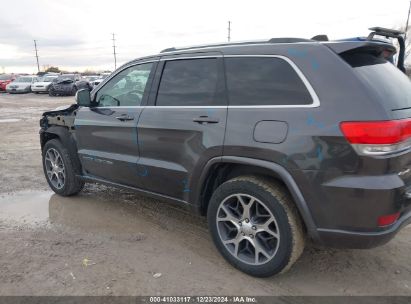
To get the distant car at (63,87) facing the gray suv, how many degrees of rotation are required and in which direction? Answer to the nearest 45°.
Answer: approximately 45° to its left

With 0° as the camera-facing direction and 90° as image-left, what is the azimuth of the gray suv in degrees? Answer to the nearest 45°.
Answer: approximately 135°

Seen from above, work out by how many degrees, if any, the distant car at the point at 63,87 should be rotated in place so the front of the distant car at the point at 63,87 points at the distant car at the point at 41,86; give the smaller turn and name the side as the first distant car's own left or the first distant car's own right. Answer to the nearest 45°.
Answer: approximately 90° to the first distant car's own right

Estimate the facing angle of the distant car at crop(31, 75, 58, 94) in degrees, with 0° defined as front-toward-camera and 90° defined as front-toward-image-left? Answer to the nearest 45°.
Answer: approximately 45°

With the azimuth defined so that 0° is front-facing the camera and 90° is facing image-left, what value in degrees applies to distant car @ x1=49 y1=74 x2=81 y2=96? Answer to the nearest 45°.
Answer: approximately 45°

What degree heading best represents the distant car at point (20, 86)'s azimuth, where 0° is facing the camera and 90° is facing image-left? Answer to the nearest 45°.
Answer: approximately 45°

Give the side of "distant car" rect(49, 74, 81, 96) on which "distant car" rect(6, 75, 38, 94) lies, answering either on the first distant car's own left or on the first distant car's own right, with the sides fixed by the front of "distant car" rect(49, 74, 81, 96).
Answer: on the first distant car's own right

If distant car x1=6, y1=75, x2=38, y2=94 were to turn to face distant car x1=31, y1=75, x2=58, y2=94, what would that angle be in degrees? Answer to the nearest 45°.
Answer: approximately 90° to its left

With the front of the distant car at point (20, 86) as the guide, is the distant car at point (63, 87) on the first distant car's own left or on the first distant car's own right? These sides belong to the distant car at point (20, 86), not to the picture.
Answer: on the first distant car's own left
